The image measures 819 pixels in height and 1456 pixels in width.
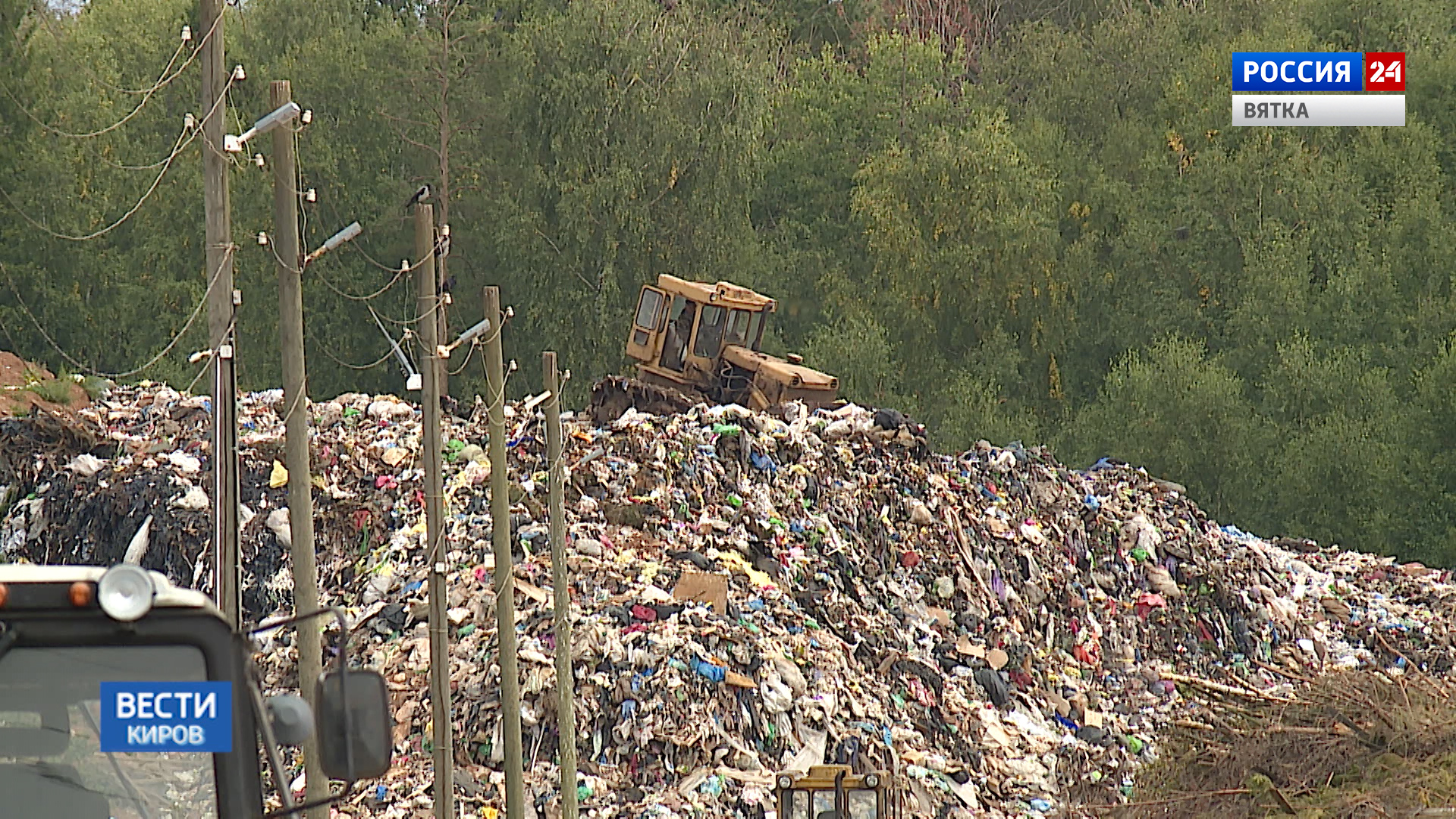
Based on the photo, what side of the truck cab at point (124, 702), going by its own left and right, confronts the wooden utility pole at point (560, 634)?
back

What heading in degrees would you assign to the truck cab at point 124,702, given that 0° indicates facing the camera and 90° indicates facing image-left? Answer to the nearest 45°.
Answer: approximately 0°

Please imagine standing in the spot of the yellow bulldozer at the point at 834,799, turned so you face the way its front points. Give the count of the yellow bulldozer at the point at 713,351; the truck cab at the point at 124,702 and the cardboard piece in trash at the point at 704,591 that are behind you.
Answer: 2

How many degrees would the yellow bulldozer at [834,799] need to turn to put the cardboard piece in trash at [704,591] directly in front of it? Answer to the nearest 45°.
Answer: approximately 180°

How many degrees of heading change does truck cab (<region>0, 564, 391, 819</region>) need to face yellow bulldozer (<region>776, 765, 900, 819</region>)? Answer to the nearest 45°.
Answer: approximately 135° to its left

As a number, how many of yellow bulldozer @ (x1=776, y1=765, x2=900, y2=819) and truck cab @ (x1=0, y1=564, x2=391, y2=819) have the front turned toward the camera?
2

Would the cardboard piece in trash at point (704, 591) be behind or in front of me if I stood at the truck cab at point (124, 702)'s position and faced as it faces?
behind

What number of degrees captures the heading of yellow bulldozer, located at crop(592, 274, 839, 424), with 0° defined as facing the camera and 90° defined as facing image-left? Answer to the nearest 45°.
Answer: approximately 315°

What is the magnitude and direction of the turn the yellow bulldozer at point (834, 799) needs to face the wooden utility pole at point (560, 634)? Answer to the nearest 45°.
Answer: approximately 135° to its right
